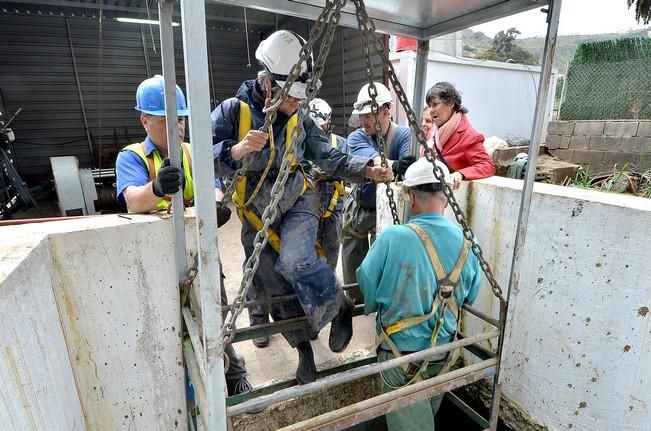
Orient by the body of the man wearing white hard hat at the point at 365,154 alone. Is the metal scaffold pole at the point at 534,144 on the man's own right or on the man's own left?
on the man's own left

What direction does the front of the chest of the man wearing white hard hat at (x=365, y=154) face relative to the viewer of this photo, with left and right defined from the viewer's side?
facing the viewer and to the left of the viewer

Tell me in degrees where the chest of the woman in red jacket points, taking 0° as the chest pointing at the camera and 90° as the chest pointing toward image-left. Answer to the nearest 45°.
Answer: approximately 90°

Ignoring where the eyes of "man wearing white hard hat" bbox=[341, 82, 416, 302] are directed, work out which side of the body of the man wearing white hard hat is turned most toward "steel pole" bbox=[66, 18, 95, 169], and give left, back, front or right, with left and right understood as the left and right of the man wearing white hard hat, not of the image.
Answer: right

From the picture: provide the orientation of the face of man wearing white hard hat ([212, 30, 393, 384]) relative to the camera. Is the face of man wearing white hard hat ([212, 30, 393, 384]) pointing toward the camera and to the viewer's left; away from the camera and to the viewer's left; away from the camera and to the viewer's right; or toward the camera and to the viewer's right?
toward the camera and to the viewer's right

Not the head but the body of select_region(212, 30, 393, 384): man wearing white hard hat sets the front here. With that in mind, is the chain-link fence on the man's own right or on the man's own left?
on the man's own left

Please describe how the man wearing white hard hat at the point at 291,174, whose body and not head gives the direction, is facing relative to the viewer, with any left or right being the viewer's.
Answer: facing the viewer and to the right of the viewer
